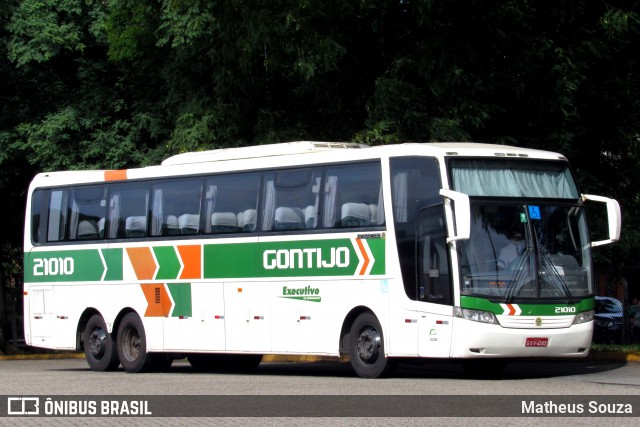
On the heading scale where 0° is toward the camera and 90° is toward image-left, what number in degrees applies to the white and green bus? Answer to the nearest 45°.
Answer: approximately 315°
